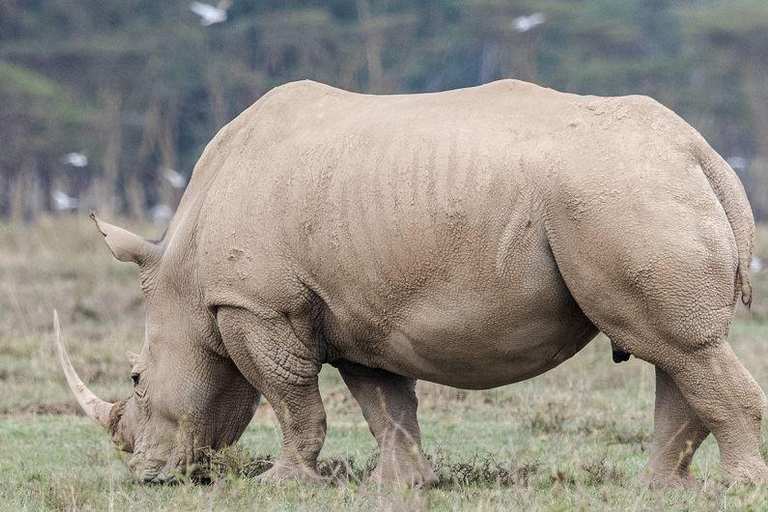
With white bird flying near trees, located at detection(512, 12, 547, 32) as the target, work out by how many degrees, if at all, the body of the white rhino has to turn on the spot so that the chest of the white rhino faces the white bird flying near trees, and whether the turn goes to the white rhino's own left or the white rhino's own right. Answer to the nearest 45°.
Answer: approximately 90° to the white rhino's own right

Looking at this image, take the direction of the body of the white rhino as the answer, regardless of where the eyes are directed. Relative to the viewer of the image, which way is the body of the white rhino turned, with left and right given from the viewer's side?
facing to the left of the viewer

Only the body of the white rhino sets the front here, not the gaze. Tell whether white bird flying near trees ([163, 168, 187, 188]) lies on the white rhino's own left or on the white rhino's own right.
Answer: on the white rhino's own right

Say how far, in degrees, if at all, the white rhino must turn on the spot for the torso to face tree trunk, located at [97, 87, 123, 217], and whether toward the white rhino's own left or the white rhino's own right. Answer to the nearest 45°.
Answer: approximately 90° to the white rhino's own right

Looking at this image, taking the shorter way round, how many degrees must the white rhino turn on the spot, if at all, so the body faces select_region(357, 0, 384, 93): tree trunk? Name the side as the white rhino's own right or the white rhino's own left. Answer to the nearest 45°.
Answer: approximately 90° to the white rhino's own right
